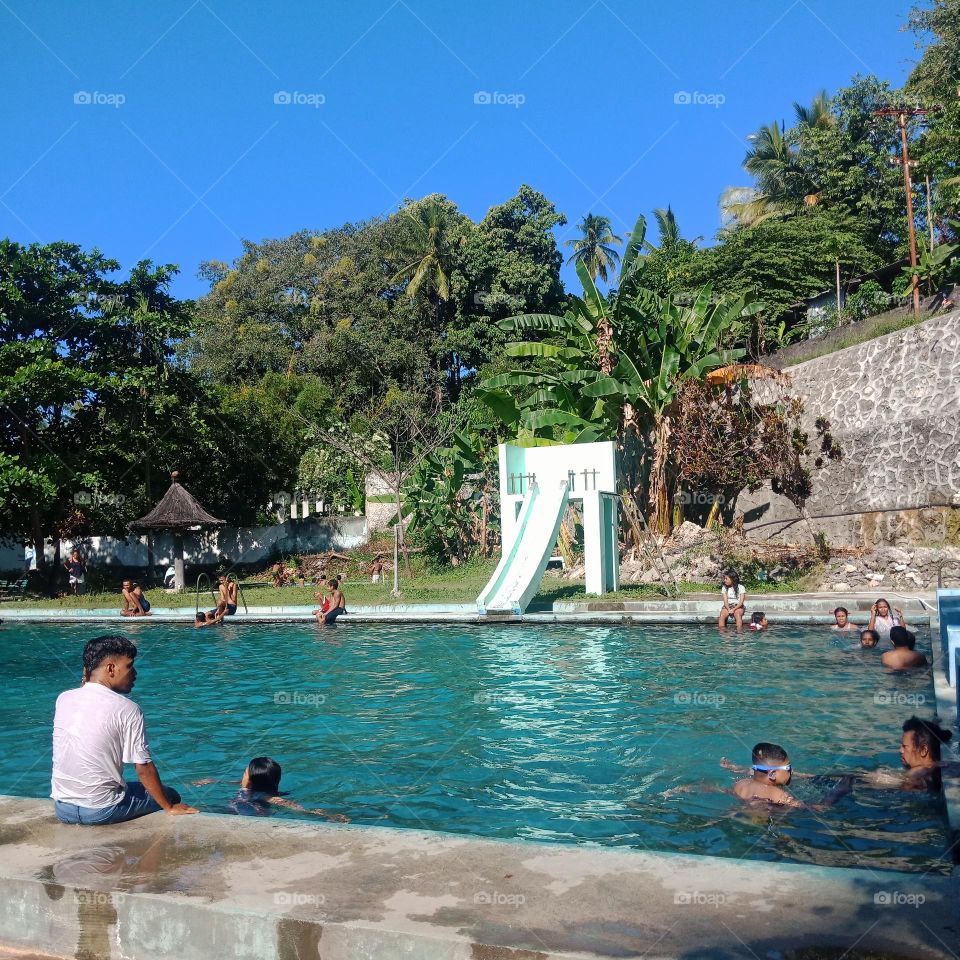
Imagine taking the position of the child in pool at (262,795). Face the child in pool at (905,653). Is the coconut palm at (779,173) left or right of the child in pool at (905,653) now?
left

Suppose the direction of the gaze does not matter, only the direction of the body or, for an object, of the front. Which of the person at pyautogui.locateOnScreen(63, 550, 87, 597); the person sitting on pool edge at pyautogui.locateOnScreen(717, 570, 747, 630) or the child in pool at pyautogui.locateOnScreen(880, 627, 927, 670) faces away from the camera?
the child in pool

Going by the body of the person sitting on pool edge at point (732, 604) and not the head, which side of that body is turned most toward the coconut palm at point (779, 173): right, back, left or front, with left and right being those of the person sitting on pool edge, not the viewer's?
back

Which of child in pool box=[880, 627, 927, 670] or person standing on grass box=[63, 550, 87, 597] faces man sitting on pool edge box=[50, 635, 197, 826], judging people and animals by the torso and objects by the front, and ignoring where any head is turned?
the person standing on grass

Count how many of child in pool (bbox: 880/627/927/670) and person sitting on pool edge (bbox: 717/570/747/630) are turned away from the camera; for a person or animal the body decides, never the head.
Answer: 1

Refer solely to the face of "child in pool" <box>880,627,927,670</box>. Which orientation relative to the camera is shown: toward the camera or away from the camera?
away from the camera

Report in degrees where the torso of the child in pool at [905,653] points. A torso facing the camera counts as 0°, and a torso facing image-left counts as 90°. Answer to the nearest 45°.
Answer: approximately 180°

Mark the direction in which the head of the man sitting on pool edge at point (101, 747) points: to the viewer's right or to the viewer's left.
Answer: to the viewer's right
